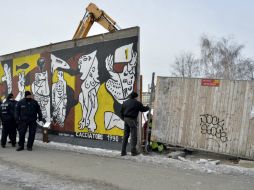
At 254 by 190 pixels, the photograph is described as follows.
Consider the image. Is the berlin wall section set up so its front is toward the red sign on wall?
no

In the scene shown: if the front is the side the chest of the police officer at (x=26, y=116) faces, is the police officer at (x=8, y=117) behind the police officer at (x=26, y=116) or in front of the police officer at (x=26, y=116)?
behind

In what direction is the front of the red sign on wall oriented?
toward the camera

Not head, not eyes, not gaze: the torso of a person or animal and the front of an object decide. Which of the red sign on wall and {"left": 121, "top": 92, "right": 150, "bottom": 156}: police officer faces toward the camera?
the red sign on wall

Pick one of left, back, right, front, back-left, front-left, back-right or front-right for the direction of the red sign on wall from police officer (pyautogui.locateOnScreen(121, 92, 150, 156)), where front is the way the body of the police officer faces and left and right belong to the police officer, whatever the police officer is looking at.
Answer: front-right

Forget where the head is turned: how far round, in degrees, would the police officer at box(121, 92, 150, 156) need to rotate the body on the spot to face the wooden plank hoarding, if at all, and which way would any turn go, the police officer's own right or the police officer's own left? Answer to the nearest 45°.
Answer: approximately 45° to the police officer's own right

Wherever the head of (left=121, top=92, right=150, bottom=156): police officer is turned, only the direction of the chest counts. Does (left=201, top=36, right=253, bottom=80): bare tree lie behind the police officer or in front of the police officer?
in front

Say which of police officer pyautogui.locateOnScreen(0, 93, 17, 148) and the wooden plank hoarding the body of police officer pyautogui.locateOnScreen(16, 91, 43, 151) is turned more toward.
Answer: the wooden plank hoarding

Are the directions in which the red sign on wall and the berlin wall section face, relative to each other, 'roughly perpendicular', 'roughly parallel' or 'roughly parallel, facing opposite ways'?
roughly parallel

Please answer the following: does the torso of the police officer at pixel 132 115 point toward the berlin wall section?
no

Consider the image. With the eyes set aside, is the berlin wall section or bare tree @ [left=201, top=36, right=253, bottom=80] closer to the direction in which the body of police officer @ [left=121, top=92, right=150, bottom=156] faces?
the bare tree

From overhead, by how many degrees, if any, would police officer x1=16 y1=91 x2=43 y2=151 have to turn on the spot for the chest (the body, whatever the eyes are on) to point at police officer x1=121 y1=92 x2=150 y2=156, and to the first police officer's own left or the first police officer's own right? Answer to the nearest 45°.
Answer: approximately 90° to the first police officer's own right
